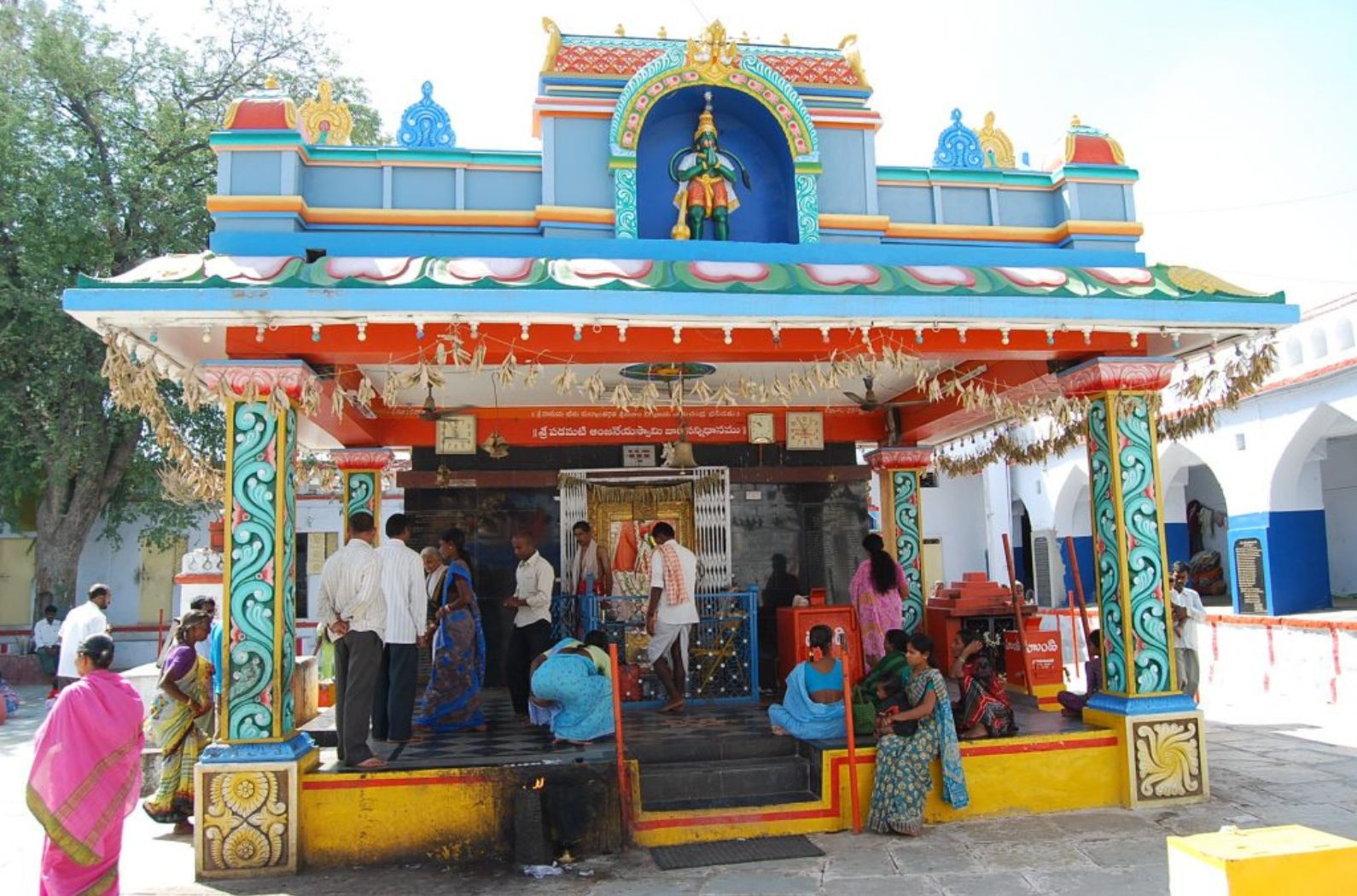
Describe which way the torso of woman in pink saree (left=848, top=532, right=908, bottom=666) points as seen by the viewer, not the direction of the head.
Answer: away from the camera

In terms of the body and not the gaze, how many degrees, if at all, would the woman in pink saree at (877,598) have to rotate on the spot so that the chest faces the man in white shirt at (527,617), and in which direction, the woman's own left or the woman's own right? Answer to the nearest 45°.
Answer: approximately 90° to the woman's own left

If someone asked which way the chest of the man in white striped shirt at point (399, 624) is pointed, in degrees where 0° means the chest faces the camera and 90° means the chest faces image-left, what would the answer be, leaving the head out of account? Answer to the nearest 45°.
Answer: approximately 225°

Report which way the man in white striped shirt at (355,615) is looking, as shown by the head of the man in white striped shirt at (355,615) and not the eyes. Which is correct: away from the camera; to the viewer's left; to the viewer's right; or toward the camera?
away from the camera

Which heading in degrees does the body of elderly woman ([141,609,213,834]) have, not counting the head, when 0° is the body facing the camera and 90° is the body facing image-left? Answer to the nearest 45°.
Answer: approximately 270°

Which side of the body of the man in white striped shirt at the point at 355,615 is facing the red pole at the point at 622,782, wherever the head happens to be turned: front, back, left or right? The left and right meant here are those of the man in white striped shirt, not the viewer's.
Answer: right
